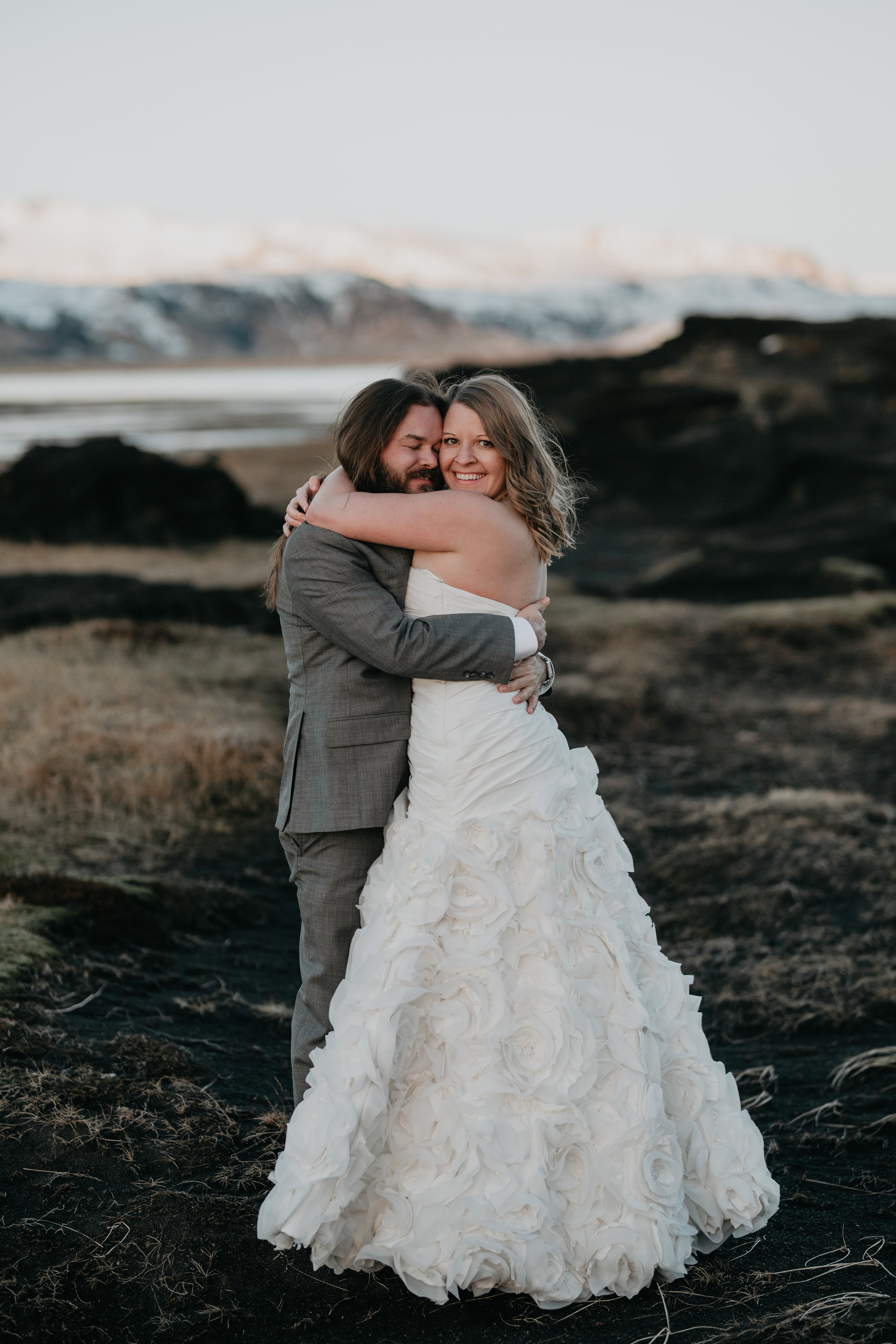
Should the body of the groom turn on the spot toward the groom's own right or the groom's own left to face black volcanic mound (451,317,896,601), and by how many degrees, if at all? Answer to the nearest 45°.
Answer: approximately 90° to the groom's own left

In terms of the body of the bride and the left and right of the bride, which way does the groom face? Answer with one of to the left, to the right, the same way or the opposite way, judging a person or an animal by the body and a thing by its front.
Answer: the opposite way

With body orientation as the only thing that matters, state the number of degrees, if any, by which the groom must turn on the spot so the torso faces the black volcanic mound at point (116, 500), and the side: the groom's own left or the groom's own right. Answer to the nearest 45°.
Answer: approximately 90° to the groom's own left

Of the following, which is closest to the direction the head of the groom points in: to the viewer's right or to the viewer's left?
to the viewer's right

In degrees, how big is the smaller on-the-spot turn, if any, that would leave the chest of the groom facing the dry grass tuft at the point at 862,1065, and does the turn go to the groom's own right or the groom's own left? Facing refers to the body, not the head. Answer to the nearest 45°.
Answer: approximately 45° to the groom's own left

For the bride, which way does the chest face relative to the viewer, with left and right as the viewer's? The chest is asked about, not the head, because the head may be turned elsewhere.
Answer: facing to the left of the viewer

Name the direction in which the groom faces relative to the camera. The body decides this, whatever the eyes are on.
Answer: to the viewer's right
